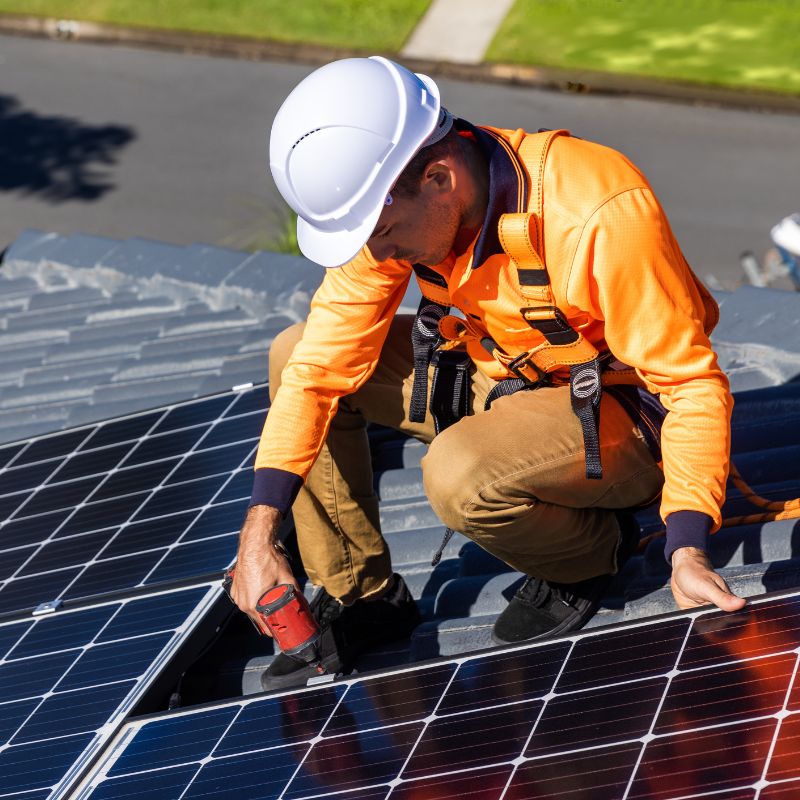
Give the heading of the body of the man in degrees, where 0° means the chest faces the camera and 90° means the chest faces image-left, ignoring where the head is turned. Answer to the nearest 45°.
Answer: approximately 45°

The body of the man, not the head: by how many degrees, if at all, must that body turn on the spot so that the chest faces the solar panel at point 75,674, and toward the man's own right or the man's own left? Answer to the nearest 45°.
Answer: approximately 45° to the man's own right
